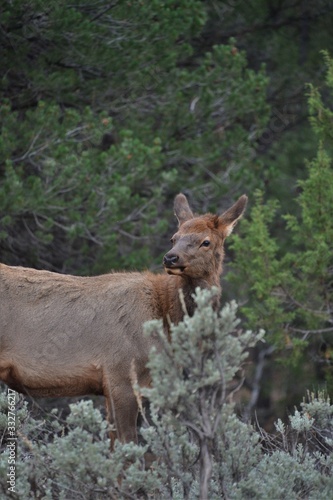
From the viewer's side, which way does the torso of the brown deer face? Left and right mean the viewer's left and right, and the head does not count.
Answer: facing to the right of the viewer

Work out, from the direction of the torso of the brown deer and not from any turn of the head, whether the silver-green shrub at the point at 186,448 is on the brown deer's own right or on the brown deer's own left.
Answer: on the brown deer's own right
